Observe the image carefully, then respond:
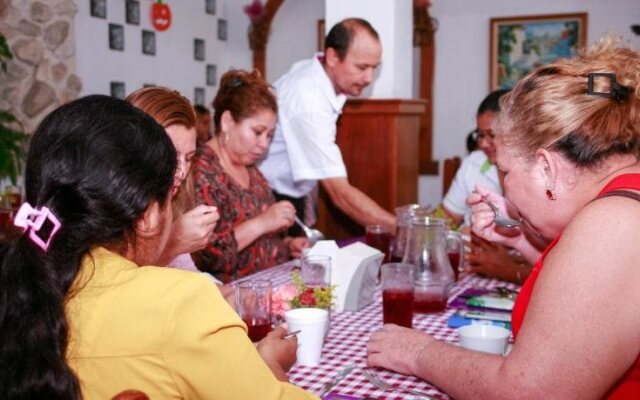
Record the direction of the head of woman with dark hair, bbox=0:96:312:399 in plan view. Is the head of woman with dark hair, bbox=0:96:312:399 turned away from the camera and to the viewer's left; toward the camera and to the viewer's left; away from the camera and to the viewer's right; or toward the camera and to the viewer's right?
away from the camera and to the viewer's right

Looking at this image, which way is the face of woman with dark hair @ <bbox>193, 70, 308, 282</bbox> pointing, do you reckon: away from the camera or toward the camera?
toward the camera

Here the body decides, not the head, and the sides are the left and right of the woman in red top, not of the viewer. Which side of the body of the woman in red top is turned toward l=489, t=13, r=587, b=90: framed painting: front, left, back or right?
right

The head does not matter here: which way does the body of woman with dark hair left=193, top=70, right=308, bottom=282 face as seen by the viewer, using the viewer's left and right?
facing the viewer and to the right of the viewer

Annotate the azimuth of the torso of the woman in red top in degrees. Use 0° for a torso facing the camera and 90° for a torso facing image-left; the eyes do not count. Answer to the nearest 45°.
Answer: approximately 90°

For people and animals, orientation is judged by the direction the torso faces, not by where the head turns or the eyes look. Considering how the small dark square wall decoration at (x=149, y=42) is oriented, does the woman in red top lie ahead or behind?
ahead

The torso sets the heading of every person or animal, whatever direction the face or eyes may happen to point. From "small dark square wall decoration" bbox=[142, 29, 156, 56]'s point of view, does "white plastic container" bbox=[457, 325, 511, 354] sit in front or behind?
in front

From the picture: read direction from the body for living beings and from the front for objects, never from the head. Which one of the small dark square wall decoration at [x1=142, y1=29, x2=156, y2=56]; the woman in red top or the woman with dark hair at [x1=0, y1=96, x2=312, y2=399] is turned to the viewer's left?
the woman in red top

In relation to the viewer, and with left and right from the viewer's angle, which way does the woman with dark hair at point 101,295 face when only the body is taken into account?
facing away from the viewer and to the right of the viewer

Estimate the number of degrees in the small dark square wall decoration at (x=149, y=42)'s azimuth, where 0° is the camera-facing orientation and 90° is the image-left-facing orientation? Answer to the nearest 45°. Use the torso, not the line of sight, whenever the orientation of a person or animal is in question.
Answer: approximately 315°
